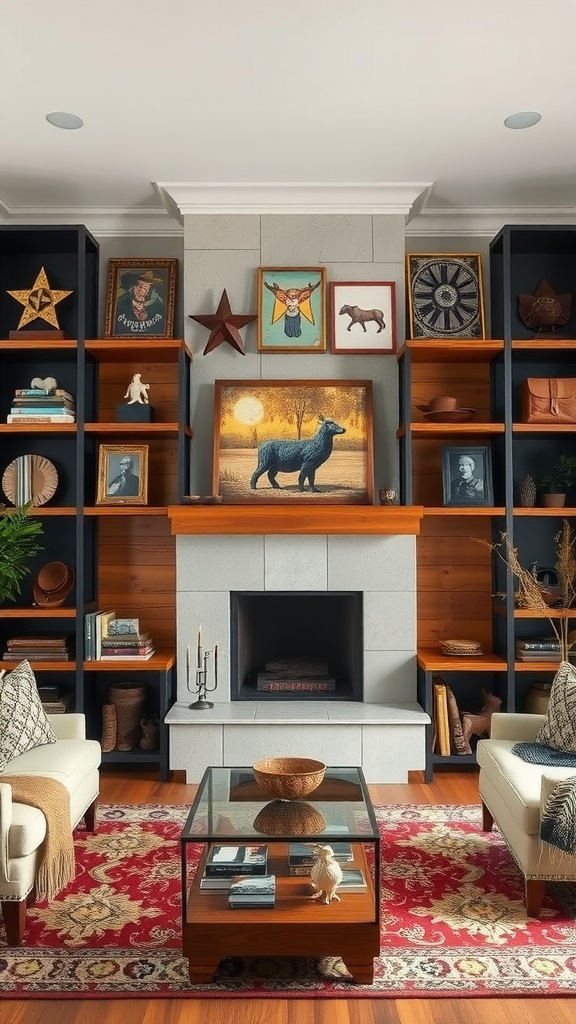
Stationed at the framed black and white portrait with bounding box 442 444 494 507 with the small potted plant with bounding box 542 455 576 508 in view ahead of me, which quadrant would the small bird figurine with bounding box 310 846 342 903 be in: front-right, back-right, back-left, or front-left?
back-right

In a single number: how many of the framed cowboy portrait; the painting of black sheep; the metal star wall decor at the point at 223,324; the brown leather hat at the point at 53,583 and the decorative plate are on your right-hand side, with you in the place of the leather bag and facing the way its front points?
5

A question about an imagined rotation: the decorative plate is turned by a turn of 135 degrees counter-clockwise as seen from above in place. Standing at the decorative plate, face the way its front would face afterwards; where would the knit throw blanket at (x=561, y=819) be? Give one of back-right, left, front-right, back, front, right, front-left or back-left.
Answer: right

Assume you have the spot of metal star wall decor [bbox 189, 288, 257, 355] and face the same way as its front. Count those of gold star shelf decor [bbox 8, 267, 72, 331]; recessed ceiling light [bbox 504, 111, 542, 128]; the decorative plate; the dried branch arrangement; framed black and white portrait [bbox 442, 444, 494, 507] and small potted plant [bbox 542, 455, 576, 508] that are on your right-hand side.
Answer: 2

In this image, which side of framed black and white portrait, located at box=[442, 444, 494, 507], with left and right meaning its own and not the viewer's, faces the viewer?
front

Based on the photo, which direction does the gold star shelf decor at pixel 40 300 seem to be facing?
toward the camera

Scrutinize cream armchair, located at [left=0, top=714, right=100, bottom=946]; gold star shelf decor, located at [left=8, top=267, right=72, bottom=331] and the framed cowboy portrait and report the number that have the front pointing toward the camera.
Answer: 2

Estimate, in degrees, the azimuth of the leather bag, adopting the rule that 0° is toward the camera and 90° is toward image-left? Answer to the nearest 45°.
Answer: approximately 0°

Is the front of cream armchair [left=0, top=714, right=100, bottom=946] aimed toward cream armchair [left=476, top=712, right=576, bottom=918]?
yes

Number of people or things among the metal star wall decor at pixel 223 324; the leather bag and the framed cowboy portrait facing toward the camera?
3

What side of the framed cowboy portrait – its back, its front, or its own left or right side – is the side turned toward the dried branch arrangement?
left

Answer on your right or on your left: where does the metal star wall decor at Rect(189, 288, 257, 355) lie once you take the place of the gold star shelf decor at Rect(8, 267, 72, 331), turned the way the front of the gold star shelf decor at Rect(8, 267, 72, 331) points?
on your left

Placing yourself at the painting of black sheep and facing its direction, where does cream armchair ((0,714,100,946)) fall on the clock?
The cream armchair is roughly at 1 o'clock from the painting of black sheep.
